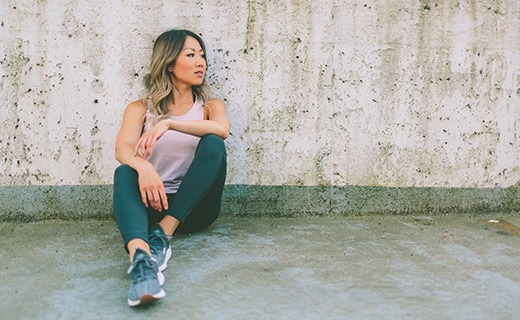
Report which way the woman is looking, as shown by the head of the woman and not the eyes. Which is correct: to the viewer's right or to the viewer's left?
to the viewer's right

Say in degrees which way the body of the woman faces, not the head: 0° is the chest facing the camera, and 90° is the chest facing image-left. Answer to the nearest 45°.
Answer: approximately 0°
